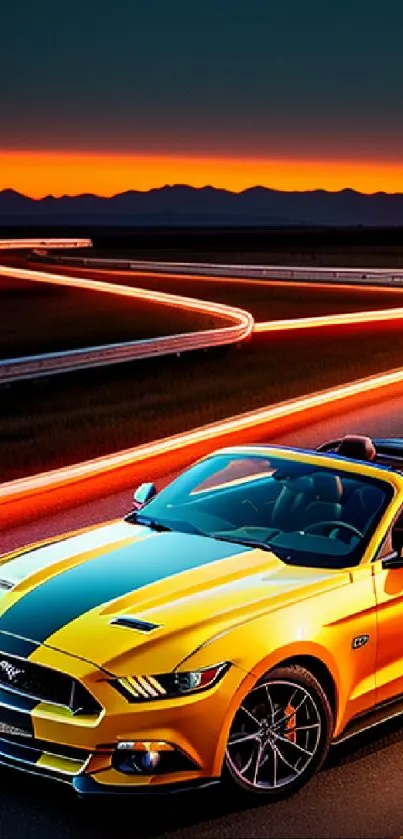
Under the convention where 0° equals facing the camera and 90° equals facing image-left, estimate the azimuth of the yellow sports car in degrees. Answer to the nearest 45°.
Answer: approximately 45°
